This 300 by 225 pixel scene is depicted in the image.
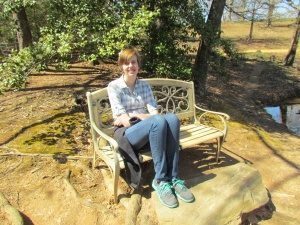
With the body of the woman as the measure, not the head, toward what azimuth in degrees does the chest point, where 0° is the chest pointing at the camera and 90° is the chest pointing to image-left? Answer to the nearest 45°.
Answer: approximately 315°
